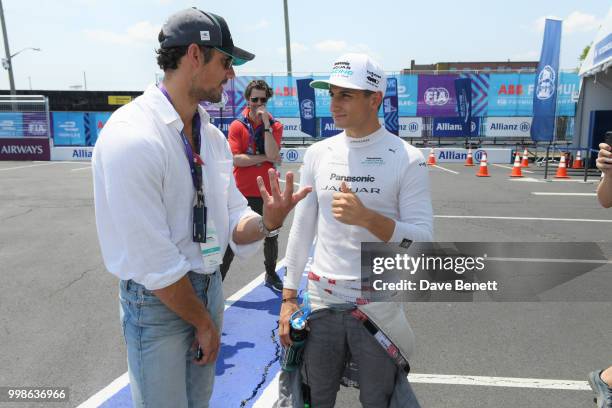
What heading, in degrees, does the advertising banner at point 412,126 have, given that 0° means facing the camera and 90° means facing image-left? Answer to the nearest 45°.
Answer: approximately 0°

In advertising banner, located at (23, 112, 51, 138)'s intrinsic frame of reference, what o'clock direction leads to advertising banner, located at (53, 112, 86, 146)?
advertising banner, located at (53, 112, 86, 146) is roughly at 8 o'clock from advertising banner, located at (23, 112, 51, 138).

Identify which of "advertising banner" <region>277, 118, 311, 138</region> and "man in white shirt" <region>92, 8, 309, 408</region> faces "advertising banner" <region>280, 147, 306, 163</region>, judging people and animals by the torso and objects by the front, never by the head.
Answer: "advertising banner" <region>277, 118, 311, 138</region>

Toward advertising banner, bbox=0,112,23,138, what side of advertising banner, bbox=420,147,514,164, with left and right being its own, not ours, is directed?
right

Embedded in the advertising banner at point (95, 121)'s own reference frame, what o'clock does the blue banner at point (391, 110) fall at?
The blue banner is roughly at 10 o'clock from the advertising banner.

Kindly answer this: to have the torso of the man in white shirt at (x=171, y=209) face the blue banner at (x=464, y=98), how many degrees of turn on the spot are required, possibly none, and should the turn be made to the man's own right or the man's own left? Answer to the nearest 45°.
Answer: approximately 90° to the man's own left

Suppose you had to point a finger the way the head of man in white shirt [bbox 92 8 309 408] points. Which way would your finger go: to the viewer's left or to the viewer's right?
to the viewer's right
